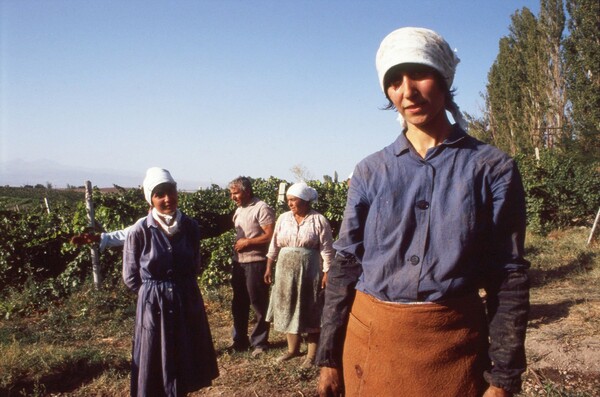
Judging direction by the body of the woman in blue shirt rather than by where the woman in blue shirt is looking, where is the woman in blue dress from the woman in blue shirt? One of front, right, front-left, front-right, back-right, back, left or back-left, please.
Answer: back-right

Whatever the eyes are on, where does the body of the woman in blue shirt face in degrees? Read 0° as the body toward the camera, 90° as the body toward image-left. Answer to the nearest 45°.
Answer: approximately 0°

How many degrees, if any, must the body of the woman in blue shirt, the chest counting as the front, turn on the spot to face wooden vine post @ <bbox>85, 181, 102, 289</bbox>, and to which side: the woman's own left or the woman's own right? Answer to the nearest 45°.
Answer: approximately 135° to the woman's own right

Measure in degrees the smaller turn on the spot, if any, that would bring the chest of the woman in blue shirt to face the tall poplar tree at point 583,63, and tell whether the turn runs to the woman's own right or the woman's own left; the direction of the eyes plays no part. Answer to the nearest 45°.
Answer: approximately 180°
